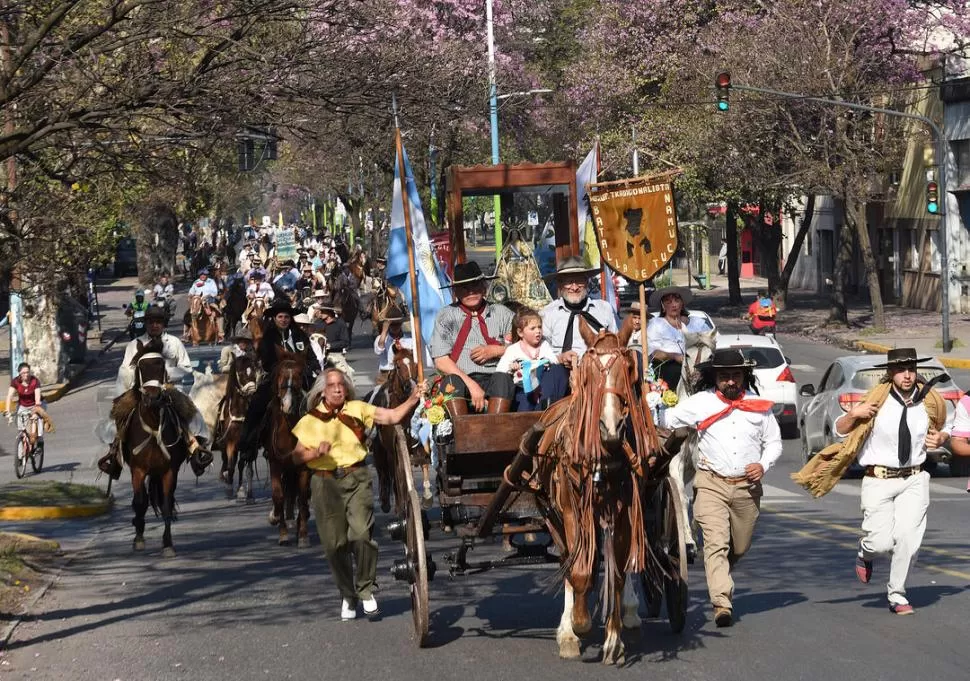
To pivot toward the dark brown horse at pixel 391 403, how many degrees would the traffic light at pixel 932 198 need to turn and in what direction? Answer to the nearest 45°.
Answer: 0° — it already faces it

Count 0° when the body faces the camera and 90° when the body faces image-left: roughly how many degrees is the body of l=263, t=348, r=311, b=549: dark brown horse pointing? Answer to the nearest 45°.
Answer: approximately 0°

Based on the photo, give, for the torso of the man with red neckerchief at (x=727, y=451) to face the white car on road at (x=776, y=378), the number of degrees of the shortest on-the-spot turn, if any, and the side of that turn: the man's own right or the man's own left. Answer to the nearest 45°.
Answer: approximately 180°

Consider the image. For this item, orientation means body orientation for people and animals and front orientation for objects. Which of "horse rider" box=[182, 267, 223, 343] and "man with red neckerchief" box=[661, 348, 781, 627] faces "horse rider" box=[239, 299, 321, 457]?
"horse rider" box=[182, 267, 223, 343]

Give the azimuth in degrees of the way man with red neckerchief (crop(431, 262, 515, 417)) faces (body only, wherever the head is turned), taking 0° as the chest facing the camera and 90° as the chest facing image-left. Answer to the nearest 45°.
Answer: approximately 0°
